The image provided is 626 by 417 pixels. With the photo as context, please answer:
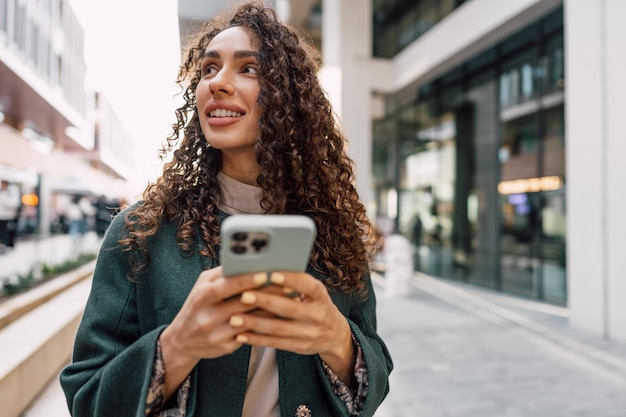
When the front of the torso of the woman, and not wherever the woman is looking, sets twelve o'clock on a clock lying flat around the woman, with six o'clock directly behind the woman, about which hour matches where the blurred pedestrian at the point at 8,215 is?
The blurred pedestrian is roughly at 5 o'clock from the woman.

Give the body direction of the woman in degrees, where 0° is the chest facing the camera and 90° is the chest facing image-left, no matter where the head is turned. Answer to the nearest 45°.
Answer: approximately 0°

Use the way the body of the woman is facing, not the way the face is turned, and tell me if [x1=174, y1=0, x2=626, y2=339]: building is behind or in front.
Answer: behind

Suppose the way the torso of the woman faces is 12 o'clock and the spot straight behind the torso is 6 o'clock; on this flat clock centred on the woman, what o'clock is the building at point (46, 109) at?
The building is roughly at 5 o'clock from the woman.

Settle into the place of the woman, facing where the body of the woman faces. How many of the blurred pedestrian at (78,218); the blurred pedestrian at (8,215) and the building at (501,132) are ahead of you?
0
